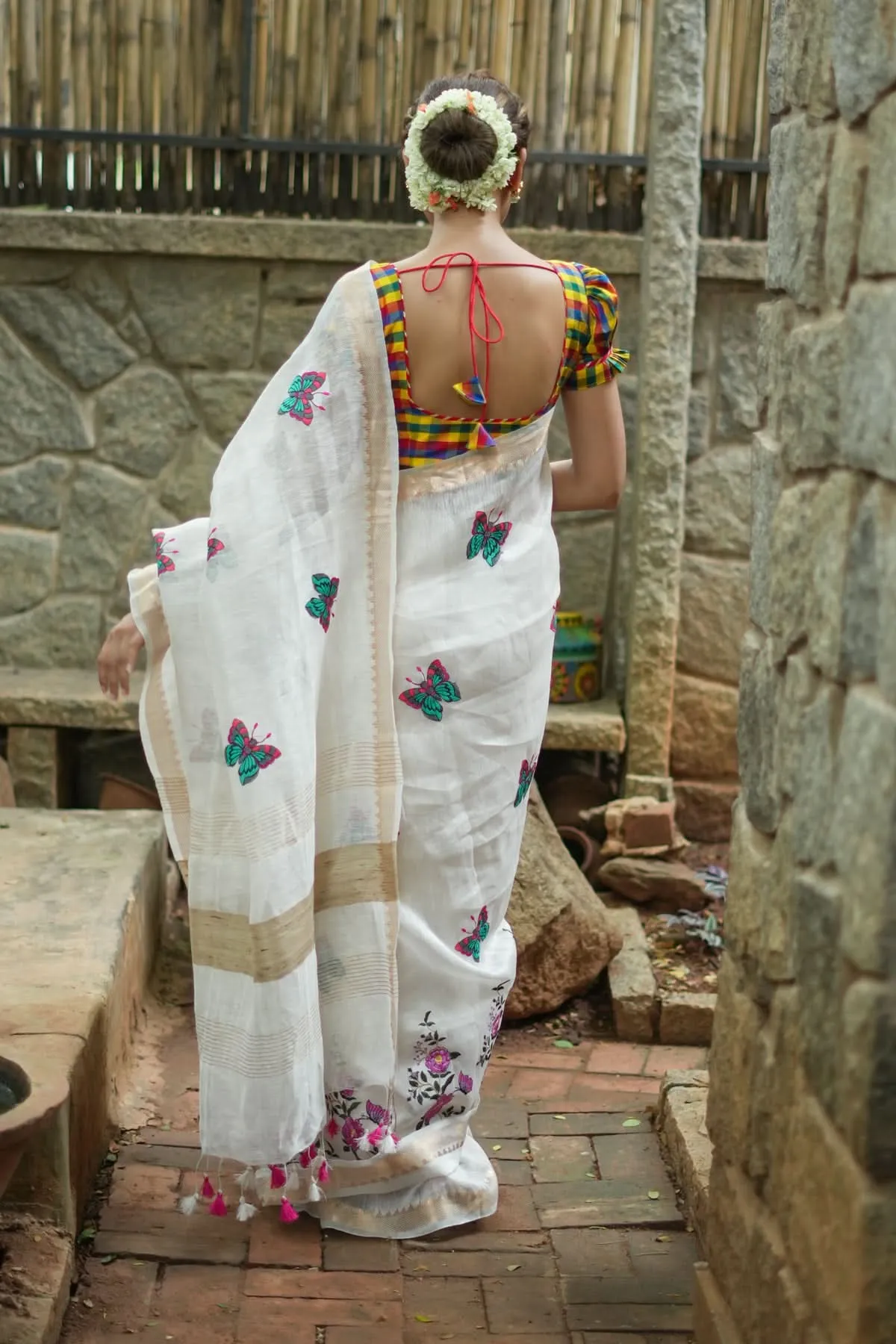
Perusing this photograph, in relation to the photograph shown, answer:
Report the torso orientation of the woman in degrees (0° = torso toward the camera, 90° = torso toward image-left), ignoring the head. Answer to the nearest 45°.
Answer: approximately 180°

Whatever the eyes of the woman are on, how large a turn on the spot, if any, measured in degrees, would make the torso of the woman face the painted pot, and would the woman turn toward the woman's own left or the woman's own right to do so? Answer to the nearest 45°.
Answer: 0° — they already face it

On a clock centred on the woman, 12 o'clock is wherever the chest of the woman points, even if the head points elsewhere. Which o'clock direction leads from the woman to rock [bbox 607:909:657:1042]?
The rock is roughly at 1 o'clock from the woman.

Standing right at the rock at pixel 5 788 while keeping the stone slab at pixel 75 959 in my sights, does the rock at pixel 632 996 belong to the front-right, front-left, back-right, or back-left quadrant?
front-left

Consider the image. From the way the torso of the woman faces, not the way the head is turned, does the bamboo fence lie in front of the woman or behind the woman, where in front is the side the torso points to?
in front

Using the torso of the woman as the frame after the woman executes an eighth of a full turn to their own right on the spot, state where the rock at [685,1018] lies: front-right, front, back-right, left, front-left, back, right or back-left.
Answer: front

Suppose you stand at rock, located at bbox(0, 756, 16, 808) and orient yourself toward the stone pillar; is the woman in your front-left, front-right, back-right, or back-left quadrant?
front-right

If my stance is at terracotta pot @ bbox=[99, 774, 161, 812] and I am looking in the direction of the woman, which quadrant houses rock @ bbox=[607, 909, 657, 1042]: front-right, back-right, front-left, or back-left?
front-left

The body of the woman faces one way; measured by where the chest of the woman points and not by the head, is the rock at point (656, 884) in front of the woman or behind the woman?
in front

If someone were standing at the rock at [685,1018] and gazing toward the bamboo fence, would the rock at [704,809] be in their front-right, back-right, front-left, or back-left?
front-right

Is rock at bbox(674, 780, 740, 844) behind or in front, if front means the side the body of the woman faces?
in front
